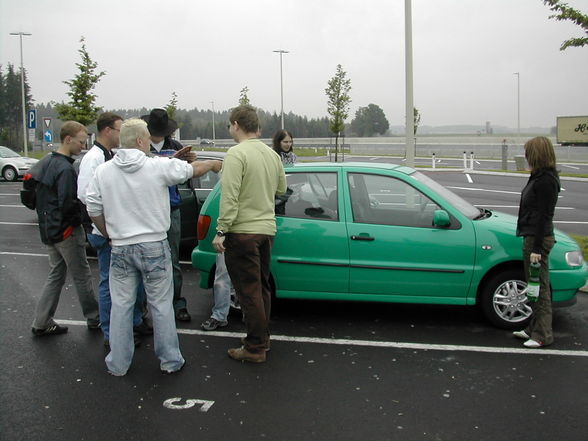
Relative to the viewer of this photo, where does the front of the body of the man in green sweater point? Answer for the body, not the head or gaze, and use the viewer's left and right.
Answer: facing away from the viewer and to the left of the viewer

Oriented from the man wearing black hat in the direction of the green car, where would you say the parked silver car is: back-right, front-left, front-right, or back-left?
back-left

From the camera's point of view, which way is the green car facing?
to the viewer's right

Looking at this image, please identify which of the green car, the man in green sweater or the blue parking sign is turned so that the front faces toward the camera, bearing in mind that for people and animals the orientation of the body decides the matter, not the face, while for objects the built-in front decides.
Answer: the blue parking sign

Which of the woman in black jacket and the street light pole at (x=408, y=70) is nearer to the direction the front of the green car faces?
the woman in black jacket

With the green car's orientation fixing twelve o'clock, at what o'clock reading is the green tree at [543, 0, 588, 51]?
The green tree is roughly at 10 o'clock from the green car.

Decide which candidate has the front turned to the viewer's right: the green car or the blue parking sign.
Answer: the green car

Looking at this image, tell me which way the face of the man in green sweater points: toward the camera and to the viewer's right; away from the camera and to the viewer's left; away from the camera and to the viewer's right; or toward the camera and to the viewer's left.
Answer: away from the camera and to the viewer's left

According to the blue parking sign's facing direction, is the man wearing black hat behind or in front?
in front

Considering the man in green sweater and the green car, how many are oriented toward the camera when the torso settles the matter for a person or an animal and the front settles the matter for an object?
0

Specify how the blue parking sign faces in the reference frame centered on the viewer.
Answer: facing the viewer

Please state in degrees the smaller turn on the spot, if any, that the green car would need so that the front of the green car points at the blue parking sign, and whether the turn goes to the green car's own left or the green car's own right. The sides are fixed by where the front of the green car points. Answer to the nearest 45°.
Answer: approximately 135° to the green car's own left

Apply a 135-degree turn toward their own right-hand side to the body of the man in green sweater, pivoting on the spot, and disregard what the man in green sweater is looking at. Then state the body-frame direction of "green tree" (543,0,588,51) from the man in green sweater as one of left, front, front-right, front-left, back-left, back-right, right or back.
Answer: front-left

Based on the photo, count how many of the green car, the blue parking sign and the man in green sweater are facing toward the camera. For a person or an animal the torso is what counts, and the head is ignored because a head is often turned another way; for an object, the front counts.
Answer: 1
